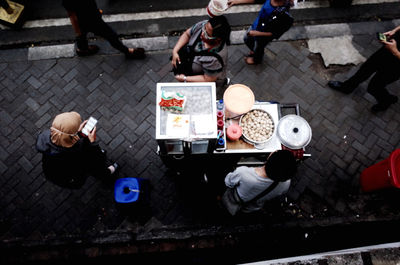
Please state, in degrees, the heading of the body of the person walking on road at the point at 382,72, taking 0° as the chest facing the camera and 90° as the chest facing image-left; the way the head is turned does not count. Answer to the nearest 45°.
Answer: approximately 90°

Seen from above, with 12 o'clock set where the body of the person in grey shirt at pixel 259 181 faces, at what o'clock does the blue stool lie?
The blue stool is roughly at 8 o'clock from the person in grey shirt.

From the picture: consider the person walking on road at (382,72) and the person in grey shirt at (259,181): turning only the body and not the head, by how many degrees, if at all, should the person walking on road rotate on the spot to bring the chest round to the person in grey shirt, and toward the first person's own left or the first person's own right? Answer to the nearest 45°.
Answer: approximately 90° to the first person's own left

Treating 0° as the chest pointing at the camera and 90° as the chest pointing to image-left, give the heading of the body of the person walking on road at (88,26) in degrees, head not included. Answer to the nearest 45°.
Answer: approximately 270°

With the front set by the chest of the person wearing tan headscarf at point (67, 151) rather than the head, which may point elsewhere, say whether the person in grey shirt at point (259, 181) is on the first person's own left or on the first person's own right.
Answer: on the first person's own right

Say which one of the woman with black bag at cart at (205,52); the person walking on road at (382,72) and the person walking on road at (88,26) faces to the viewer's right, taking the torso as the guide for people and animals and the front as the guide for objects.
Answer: the person walking on road at (88,26)

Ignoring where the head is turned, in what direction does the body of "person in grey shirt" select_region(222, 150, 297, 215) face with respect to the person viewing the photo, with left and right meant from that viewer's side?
facing away from the viewer and to the right of the viewer

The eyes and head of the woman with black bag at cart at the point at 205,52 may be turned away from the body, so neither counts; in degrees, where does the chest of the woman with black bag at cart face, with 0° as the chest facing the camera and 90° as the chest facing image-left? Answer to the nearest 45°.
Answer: approximately 45°

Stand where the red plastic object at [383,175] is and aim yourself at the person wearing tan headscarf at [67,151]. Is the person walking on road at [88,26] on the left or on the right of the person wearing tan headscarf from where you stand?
right

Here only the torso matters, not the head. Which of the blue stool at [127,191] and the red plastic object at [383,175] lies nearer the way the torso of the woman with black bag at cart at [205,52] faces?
the blue stool
